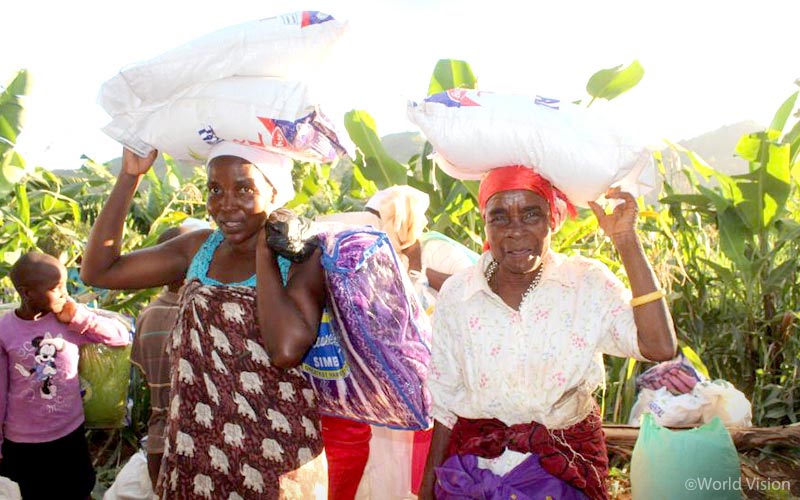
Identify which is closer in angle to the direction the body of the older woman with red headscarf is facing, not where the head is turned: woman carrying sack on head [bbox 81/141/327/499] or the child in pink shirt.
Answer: the woman carrying sack on head

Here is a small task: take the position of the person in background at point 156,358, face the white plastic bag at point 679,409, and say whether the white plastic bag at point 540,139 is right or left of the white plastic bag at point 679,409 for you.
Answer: right

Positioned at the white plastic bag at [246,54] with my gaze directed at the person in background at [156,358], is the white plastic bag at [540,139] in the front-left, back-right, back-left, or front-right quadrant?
back-right

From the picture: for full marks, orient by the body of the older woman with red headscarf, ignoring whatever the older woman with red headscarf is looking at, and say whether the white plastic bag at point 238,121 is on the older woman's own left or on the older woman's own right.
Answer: on the older woman's own right

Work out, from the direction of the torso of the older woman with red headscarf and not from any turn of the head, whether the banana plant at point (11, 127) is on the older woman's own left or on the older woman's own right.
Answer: on the older woman's own right

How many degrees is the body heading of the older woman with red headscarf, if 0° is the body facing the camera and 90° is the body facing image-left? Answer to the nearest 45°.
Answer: approximately 0°

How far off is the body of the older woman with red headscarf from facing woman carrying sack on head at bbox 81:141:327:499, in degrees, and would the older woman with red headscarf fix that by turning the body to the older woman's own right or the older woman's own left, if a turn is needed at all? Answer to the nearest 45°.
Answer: approximately 90° to the older woman's own right
